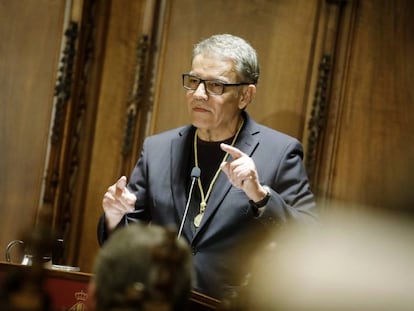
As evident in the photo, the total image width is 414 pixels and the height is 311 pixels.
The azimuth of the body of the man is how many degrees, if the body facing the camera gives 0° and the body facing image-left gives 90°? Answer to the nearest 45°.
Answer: approximately 45°

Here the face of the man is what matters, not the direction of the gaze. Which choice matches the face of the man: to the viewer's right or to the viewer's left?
to the viewer's left
